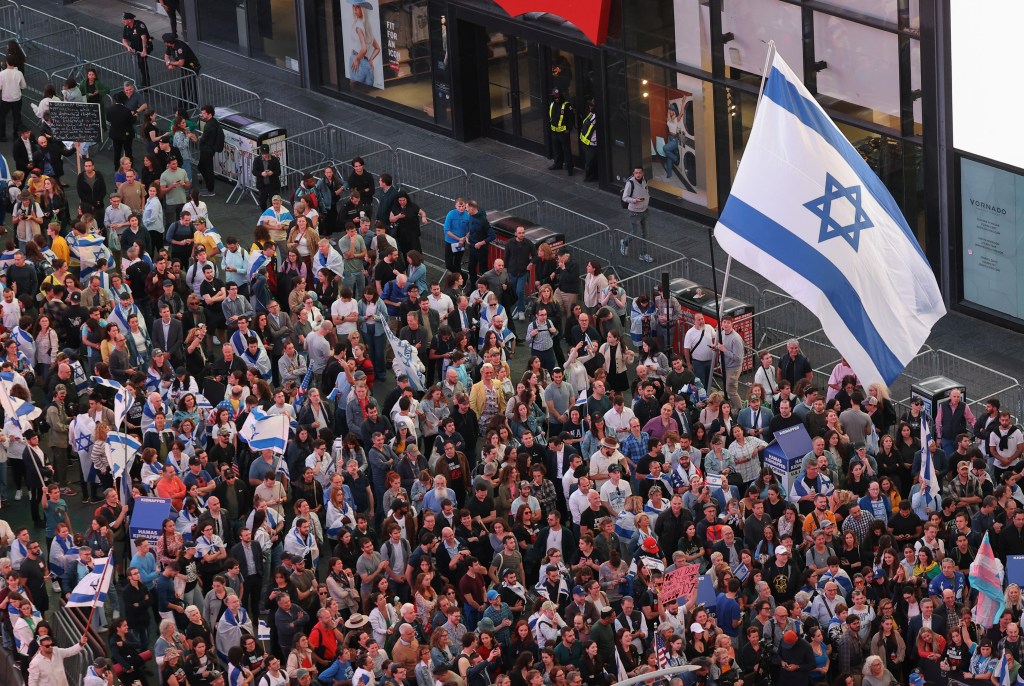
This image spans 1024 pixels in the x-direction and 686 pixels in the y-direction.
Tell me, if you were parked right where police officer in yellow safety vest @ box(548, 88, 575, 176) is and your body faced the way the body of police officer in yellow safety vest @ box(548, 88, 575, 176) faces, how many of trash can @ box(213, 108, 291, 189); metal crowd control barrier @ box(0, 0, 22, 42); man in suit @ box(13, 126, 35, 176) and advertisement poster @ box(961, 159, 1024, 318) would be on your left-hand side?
1

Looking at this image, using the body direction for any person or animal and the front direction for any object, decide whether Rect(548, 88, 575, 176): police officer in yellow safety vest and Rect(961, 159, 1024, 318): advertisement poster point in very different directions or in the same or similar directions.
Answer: same or similar directions

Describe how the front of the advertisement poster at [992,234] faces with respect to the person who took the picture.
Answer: facing the viewer and to the left of the viewer

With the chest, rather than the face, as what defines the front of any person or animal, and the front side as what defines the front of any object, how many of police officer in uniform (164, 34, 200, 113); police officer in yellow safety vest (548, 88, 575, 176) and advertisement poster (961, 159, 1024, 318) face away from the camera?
0

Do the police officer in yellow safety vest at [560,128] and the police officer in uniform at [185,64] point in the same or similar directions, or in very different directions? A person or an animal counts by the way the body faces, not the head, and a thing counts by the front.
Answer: same or similar directions

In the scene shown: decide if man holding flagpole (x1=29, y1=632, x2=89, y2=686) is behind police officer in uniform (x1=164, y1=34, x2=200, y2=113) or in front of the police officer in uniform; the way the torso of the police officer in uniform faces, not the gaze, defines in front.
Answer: in front

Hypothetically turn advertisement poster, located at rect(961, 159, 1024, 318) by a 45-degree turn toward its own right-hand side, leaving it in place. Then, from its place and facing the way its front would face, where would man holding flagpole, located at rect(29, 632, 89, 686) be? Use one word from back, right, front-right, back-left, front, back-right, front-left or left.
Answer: front-left

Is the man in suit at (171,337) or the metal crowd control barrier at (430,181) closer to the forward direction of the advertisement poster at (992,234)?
the man in suit

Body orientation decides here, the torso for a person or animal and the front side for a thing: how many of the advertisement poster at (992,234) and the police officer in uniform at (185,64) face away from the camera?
0

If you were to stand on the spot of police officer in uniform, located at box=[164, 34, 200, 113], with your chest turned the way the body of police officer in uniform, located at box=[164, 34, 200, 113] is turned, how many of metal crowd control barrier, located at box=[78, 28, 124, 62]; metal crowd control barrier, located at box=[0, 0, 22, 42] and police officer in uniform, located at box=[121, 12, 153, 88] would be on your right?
3

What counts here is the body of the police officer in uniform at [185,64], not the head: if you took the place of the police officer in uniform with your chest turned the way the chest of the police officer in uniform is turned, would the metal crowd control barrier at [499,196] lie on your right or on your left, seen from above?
on your left

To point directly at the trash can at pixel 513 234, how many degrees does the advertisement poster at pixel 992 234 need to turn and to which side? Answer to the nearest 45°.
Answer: approximately 45° to its right
